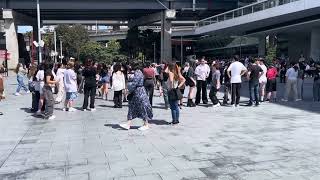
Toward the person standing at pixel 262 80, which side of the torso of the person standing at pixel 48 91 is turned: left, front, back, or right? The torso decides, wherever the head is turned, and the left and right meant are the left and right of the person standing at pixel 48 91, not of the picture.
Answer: front

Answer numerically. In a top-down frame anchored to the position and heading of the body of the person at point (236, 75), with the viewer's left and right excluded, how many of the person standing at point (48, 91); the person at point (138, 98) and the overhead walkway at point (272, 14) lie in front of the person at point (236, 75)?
1

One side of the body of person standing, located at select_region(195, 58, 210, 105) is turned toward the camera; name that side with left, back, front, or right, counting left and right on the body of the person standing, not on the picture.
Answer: front

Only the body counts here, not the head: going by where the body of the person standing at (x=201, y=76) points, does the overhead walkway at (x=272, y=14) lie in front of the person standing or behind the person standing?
behind

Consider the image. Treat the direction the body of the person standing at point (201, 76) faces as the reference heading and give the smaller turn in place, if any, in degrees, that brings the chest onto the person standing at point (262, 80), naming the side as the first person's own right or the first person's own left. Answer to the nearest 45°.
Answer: approximately 90° to the first person's own left

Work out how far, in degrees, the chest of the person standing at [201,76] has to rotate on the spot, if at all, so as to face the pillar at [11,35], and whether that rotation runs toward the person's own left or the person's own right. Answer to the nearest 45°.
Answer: approximately 135° to the person's own right
